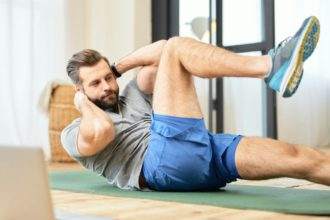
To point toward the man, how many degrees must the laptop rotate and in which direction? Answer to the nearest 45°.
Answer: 0° — it already faces them

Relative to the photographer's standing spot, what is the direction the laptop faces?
facing away from the viewer and to the right of the viewer

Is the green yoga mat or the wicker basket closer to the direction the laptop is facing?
the green yoga mat

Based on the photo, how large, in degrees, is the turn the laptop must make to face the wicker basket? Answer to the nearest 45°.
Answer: approximately 45° to its left

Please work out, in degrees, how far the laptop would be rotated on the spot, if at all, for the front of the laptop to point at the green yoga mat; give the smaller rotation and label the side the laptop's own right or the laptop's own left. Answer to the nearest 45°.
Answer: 0° — it already faces it
